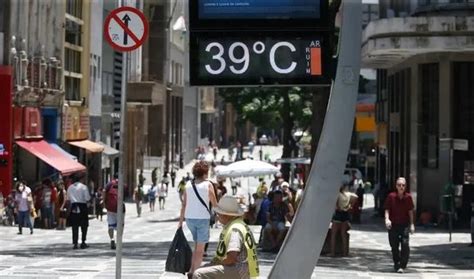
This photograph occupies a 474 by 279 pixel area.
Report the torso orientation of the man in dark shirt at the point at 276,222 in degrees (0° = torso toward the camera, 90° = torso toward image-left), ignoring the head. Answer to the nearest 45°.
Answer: approximately 0°

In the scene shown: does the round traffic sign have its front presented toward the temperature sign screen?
no

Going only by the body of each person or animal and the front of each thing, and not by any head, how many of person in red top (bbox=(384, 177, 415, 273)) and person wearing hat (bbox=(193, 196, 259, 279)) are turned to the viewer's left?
1

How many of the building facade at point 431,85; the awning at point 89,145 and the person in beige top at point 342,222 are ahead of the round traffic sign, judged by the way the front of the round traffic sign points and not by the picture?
0

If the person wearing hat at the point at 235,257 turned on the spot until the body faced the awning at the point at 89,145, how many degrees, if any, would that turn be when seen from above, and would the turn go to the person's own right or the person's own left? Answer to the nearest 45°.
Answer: approximately 90° to the person's own right

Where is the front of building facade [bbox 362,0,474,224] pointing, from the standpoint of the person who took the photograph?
facing the viewer and to the left of the viewer

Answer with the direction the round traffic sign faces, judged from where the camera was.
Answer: facing the viewer

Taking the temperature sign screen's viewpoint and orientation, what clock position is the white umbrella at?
The white umbrella is roughly at 6 o'clock from the temperature sign screen.

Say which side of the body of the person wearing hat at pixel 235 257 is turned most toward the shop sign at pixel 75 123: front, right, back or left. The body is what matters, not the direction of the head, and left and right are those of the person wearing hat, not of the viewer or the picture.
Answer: right

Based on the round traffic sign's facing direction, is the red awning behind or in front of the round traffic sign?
behind

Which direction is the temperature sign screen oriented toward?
toward the camera

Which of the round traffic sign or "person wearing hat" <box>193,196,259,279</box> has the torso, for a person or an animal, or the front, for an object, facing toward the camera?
the round traffic sign

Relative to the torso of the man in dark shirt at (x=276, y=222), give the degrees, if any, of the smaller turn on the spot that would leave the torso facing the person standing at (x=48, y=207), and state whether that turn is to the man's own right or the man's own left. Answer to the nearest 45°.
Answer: approximately 135° to the man's own right

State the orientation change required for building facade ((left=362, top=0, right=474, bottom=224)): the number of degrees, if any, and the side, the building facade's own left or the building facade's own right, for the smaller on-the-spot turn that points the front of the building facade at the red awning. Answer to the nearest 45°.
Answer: approximately 45° to the building facade's own right

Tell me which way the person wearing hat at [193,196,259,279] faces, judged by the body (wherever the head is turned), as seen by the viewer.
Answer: to the viewer's left
